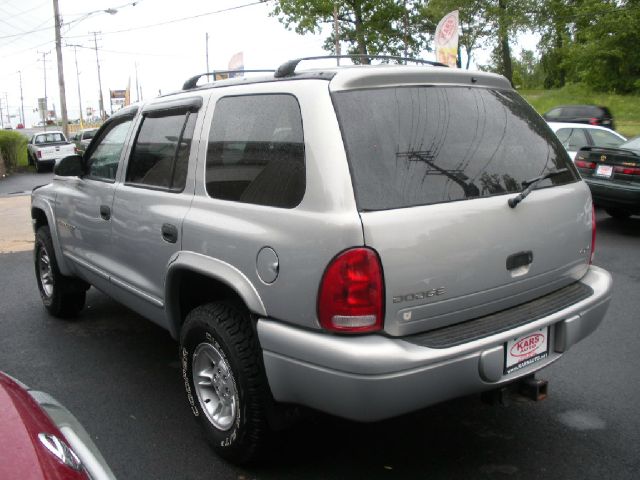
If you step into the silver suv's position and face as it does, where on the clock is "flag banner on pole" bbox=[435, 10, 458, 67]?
The flag banner on pole is roughly at 2 o'clock from the silver suv.

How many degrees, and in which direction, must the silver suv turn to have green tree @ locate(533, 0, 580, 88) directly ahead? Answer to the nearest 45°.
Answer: approximately 45° to its right

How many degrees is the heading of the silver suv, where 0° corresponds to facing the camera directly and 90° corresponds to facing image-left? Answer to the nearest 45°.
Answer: approximately 135°

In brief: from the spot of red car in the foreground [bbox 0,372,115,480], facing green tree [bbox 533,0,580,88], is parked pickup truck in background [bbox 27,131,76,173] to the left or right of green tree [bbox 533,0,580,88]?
left

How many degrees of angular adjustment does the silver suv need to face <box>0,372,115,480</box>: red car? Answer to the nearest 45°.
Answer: approximately 90° to its left

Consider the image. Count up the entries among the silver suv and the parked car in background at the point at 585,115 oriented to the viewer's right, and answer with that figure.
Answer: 0

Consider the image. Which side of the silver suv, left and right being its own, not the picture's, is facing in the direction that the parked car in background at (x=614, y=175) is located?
right

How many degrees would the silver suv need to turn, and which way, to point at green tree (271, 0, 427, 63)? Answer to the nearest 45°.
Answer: approximately 45° to its right
